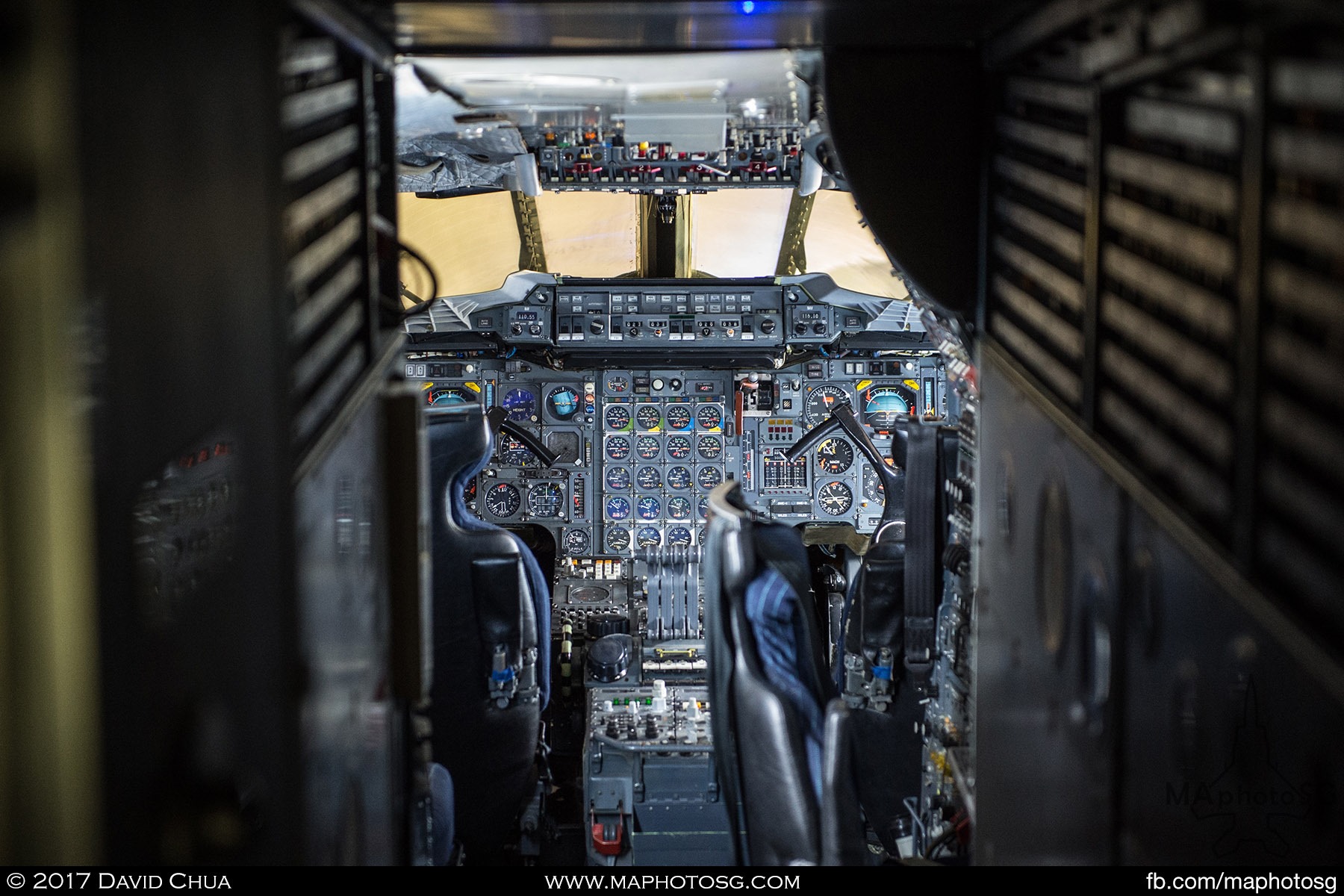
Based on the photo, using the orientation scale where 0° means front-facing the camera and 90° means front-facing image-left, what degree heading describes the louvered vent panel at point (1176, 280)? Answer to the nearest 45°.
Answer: approximately 45°

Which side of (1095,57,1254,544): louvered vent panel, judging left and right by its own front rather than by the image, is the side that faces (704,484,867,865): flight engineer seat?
right

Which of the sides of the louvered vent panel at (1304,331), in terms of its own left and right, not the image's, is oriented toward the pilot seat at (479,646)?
right

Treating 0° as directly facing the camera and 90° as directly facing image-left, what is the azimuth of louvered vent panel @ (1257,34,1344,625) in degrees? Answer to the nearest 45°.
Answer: approximately 45°

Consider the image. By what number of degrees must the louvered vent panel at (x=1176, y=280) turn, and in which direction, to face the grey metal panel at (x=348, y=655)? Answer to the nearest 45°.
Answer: approximately 45° to its right
